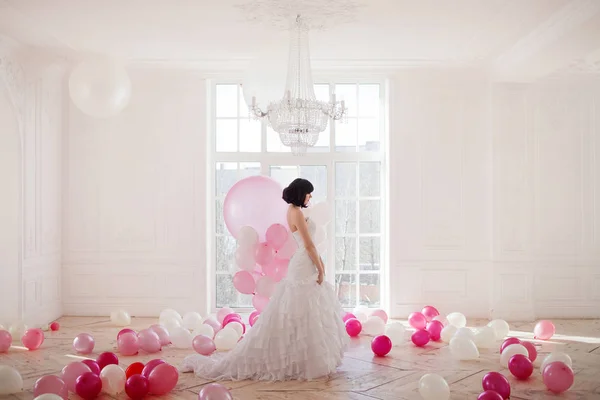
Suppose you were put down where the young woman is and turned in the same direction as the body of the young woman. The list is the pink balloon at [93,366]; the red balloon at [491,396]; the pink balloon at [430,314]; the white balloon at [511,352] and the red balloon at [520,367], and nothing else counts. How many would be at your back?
1

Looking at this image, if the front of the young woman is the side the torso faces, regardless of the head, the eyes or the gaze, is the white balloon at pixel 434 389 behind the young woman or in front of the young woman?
in front

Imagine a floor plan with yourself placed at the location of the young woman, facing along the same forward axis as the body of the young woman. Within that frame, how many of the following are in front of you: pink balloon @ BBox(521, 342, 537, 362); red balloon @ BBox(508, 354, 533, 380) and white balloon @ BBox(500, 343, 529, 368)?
3

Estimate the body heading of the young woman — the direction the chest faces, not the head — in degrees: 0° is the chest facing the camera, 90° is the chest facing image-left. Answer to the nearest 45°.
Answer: approximately 270°

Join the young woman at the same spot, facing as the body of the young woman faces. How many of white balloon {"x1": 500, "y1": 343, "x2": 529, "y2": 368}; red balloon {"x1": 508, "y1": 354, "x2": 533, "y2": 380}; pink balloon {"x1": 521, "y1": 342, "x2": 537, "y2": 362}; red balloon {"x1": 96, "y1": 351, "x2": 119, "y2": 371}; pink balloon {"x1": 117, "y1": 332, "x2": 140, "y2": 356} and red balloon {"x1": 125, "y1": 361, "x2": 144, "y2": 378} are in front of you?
3

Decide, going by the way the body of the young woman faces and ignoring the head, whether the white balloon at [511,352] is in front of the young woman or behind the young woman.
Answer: in front

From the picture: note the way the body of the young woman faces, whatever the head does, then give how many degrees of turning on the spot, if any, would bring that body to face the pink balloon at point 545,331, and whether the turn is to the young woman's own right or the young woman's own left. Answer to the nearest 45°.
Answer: approximately 45° to the young woman's own left

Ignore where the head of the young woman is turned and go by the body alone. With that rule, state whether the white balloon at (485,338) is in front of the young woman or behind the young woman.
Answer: in front

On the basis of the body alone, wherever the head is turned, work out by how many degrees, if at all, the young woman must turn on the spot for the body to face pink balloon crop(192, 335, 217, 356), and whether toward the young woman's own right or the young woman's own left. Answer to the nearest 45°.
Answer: approximately 135° to the young woman's own left

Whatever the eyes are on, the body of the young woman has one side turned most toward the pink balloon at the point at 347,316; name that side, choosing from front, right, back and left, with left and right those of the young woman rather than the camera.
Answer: left

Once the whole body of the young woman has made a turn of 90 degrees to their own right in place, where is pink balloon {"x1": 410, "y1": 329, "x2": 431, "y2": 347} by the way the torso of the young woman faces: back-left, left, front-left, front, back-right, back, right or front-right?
back-left

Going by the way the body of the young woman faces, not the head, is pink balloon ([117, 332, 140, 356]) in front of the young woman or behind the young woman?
behind

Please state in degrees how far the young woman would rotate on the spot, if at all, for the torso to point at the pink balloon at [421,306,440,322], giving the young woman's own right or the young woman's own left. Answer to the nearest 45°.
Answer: approximately 45° to the young woman's own left

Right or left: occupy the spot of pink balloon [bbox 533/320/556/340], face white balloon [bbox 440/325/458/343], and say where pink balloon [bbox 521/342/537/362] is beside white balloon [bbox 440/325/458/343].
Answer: left

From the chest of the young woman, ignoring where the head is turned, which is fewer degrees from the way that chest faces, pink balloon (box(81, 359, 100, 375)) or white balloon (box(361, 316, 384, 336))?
the white balloon

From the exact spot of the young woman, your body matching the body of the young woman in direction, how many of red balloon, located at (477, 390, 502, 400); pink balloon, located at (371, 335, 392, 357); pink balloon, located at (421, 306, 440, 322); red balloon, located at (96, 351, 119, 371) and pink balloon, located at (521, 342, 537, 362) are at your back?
1

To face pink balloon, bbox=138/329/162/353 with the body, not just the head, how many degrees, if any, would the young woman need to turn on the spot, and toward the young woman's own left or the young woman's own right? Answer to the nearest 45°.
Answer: approximately 135° to the young woman's own left

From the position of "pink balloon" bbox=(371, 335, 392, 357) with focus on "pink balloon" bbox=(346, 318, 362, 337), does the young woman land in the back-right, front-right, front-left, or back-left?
back-left

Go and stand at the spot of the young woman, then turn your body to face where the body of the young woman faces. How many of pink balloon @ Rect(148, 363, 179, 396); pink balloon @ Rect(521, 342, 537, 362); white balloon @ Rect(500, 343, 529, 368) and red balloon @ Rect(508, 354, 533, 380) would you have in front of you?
3
